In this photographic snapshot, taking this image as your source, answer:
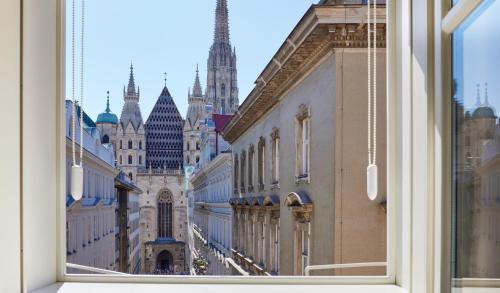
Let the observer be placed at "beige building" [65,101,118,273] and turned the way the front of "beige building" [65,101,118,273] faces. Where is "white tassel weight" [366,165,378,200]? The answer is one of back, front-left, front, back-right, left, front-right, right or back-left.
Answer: right

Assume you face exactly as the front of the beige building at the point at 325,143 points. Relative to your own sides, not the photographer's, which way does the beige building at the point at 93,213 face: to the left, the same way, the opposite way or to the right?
the opposite way

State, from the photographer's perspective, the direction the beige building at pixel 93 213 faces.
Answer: facing to the right of the viewer

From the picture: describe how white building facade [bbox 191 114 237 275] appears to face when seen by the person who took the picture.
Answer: facing to the left of the viewer

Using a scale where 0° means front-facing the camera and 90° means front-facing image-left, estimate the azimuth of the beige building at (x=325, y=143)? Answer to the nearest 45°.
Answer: approximately 90°

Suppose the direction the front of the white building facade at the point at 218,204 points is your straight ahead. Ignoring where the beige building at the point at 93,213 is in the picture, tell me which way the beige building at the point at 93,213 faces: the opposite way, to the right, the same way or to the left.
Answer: the opposite way

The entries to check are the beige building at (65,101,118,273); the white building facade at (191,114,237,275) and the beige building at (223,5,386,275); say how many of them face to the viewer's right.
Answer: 1

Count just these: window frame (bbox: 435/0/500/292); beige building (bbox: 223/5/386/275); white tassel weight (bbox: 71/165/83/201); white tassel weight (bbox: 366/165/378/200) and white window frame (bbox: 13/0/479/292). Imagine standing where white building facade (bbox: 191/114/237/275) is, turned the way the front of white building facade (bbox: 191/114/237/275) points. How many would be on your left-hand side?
5

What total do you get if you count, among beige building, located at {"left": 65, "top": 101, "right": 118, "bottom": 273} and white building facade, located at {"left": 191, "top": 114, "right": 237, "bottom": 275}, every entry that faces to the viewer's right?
1
